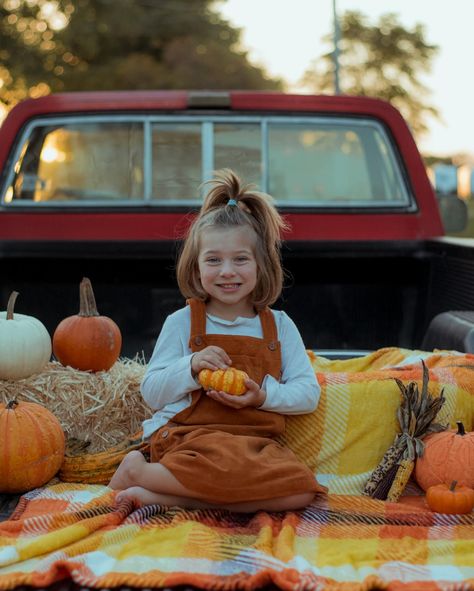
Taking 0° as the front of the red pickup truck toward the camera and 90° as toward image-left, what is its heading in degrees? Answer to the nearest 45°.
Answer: approximately 180°

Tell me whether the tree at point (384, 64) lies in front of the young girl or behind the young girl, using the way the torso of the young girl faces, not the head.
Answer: behind

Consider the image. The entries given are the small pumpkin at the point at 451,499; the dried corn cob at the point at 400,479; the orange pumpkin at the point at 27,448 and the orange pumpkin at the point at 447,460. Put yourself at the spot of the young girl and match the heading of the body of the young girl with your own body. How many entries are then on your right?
1

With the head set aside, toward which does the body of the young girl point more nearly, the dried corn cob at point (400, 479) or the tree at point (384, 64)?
the dried corn cob

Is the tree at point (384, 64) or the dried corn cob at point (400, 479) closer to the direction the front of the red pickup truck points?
the tree

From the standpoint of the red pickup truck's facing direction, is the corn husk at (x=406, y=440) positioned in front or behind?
behind

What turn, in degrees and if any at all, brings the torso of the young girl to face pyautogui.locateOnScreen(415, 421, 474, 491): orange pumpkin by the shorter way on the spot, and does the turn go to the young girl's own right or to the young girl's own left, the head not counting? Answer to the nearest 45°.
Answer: approximately 90° to the young girl's own left

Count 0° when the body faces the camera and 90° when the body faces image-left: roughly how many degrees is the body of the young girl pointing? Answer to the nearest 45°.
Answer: approximately 0°

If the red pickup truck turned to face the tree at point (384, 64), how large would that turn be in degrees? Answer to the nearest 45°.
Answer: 0° — it already faces it

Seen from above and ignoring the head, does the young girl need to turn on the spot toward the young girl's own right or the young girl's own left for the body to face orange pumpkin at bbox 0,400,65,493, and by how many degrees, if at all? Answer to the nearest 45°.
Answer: approximately 90° to the young girl's own right

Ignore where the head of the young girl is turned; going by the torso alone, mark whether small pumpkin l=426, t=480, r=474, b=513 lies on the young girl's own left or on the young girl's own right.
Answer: on the young girl's own left

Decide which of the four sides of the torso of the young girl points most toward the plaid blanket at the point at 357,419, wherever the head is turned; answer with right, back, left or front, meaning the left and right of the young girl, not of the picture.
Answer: left
